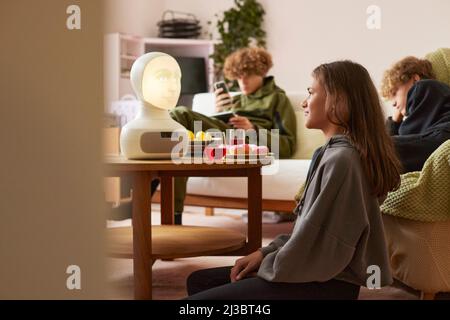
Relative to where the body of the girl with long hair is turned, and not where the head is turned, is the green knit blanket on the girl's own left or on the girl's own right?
on the girl's own right

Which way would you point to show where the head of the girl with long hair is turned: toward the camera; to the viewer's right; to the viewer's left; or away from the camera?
to the viewer's left

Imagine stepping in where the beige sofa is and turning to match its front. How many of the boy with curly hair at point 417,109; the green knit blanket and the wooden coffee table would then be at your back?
0

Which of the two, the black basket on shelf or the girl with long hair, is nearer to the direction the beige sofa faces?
the girl with long hair

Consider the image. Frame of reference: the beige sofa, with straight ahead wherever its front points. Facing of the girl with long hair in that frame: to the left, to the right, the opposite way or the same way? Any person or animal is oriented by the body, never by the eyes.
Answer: to the right

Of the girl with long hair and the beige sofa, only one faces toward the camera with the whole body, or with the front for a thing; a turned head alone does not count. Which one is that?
the beige sofa

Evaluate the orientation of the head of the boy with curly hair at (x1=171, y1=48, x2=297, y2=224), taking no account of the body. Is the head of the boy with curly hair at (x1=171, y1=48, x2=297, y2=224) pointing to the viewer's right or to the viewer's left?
to the viewer's left

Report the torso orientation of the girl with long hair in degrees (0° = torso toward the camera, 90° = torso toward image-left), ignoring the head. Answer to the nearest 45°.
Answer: approximately 90°

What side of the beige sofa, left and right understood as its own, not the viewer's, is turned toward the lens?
front

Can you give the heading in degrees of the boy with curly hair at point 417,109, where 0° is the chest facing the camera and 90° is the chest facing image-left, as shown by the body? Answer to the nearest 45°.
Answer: approximately 90°

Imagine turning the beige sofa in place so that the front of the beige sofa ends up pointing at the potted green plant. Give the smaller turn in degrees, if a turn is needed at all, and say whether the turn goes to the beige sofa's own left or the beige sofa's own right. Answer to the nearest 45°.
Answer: approximately 180°

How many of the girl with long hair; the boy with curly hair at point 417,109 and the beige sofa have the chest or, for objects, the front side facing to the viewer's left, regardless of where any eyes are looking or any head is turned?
2

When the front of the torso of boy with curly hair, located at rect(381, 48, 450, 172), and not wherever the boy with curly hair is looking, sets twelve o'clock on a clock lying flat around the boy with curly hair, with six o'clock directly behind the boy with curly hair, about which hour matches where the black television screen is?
The black television screen is roughly at 2 o'clock from the boy with curly hair.

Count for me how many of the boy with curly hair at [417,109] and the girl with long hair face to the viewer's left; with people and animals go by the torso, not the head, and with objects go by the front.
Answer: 2

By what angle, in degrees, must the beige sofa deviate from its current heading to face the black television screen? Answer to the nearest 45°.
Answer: approximately 180°

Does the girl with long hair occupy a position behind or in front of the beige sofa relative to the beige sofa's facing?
in front
